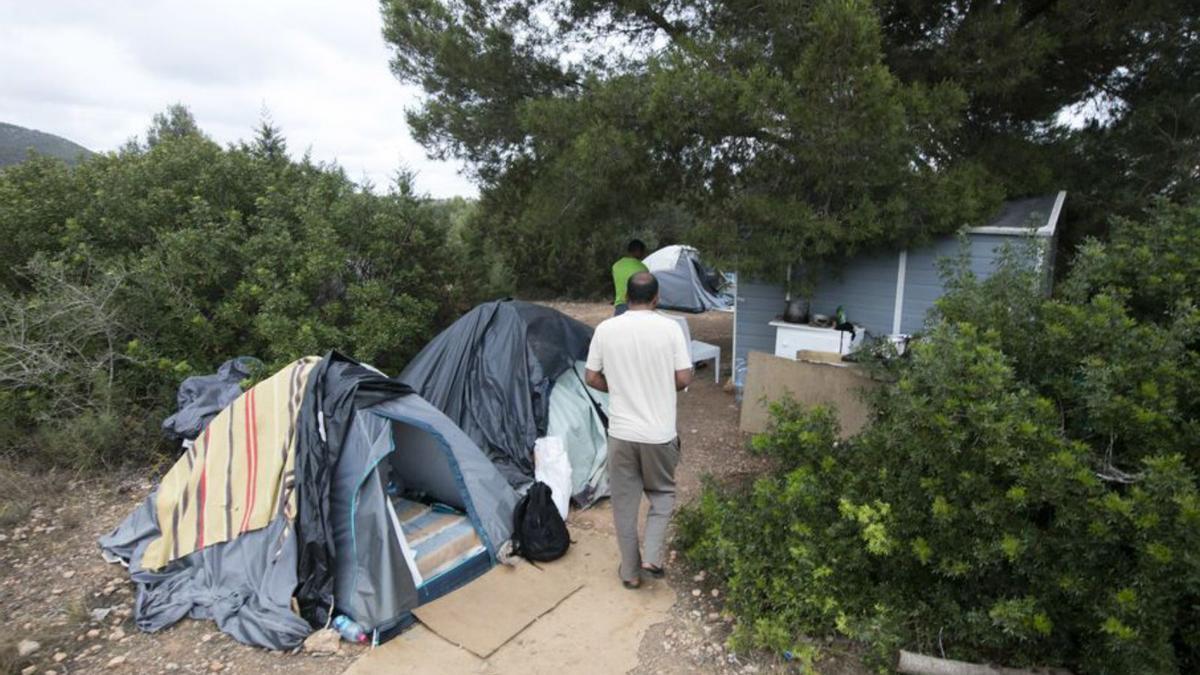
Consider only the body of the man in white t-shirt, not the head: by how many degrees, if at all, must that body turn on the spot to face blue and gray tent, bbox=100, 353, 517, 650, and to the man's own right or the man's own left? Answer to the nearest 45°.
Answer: approximately 90° to the man's own left

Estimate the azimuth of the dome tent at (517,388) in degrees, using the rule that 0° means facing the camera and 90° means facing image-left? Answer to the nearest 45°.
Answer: approximately 315°

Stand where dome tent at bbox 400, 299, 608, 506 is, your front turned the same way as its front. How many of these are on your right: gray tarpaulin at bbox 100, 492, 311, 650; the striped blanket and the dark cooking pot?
2

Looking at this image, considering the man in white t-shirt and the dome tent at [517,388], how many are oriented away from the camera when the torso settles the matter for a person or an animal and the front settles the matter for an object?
1

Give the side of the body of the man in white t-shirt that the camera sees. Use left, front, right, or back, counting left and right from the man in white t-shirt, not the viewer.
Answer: back

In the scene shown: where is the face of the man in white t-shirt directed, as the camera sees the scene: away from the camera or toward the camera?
away from the camera

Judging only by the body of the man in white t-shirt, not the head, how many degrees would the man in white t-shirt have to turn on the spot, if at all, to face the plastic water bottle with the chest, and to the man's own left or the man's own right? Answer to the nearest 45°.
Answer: approximately 90° to the man's own left
